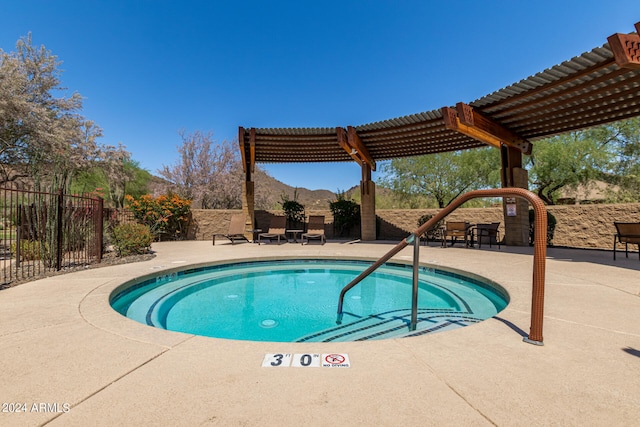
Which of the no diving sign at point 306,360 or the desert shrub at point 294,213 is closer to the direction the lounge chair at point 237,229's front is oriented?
the no diving sign

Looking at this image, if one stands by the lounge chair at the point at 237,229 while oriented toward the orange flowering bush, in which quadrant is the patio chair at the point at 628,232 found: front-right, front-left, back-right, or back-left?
back-left

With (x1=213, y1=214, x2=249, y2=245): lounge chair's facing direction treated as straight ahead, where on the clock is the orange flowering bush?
The orange flowering bush is roughly at 2 o'clock from the lounge chair.

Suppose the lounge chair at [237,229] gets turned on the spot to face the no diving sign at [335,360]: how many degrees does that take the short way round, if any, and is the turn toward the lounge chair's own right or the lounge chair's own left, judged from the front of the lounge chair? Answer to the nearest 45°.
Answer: approximately 45° to the lounge chair's own left

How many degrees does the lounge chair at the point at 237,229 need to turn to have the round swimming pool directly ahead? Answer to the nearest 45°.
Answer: approximately 45° to its left

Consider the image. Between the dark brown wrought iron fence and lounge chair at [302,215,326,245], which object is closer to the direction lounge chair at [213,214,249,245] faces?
the dark brown wrought iron fence

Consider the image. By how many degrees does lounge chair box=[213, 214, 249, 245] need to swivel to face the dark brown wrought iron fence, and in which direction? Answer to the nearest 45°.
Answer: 0° — it already faces it

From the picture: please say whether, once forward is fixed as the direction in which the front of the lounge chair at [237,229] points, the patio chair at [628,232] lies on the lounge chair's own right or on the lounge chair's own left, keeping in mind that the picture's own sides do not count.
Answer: on the lounge chair's own left

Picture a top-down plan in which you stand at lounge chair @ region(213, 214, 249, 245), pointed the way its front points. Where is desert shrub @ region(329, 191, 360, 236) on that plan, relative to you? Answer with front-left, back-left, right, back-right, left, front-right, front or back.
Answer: back-left
